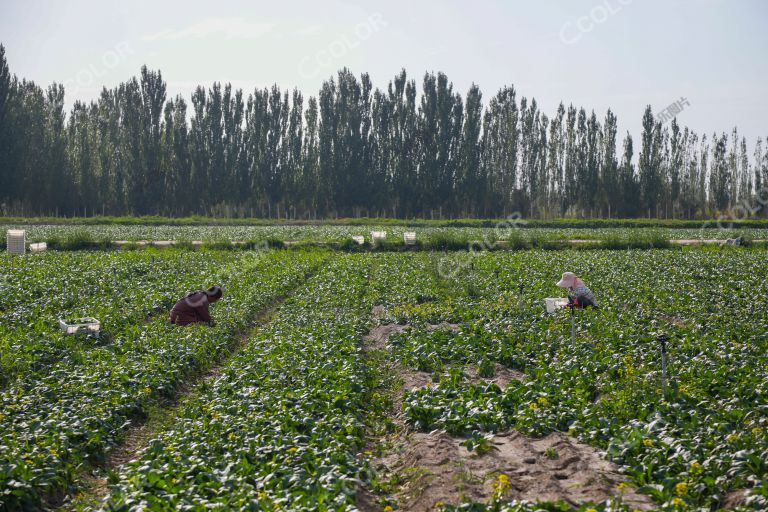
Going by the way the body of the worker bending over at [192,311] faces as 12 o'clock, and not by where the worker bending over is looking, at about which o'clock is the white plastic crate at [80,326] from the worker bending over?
The white plastic crate is roughly at 5 o'clock from the worker bending over.

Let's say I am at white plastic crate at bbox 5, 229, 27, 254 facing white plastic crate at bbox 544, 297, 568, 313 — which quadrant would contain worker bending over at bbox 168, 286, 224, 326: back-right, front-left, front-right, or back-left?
front-right

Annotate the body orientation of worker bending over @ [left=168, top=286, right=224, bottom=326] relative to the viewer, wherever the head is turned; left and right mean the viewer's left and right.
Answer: facing to the right of the viewer

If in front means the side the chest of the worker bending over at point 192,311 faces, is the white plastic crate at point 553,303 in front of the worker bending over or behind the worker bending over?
in front

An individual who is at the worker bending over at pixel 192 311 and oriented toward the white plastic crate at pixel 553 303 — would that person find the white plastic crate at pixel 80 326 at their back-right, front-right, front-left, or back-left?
back-right

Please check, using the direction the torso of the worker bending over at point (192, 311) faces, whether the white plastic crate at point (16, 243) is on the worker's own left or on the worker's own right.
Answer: on the worker's own left
